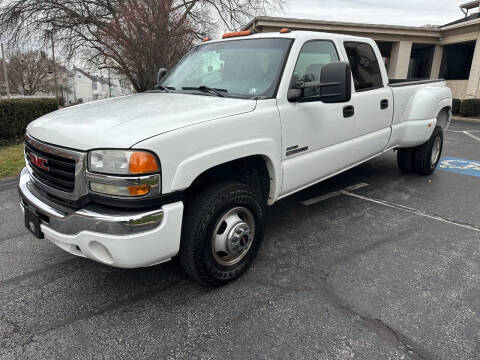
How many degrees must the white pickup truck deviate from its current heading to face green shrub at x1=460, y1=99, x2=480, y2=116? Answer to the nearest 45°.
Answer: approximately 180°

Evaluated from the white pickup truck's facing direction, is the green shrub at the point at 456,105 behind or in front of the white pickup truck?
behind

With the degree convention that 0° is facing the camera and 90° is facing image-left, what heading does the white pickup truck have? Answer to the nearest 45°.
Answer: approximately 45°

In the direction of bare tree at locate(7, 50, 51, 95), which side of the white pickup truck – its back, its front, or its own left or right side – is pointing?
right

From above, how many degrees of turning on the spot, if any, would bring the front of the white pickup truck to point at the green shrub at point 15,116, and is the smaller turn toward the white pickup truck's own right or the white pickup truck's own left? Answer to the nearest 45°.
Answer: approximately 90° to the white pickup truck's own right
